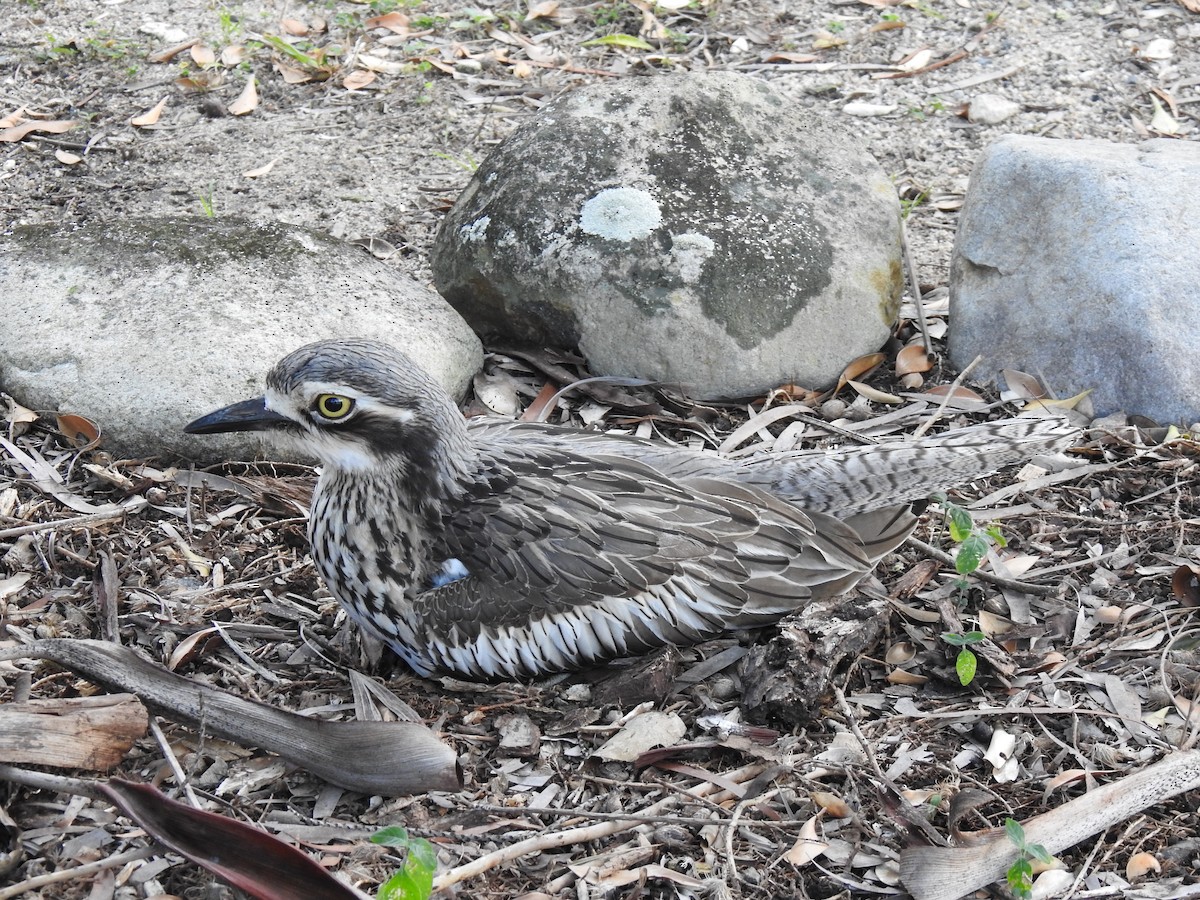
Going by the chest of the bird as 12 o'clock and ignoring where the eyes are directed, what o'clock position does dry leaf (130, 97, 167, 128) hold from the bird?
The dry leaf is roughly at 2 o'clock from the bird.

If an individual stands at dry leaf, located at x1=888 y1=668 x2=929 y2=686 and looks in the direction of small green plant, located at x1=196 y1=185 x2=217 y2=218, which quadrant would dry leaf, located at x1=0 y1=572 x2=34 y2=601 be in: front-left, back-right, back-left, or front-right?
front-left

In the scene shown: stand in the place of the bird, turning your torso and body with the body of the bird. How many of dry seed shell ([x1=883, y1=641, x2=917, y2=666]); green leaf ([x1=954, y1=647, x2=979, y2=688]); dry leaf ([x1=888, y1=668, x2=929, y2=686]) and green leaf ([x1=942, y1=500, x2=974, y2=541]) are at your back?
4

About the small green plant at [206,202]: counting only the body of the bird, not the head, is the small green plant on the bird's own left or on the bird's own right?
on the bird's own right

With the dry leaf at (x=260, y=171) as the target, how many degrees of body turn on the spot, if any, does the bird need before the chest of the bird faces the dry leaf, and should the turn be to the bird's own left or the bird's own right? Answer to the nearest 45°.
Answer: approximately 45° to the bird's own right

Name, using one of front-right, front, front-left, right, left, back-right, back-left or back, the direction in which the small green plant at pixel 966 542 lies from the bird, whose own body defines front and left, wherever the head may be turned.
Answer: back

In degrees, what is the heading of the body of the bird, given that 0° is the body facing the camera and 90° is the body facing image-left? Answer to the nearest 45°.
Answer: approximately 90°

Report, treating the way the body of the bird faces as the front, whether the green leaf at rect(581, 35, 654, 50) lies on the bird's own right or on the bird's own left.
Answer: on the bird's own right

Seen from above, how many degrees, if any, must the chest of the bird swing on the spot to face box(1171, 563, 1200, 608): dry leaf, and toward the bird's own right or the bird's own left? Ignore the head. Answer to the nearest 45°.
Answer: approximately 180°

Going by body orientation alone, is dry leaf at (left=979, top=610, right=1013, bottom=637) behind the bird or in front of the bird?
behind

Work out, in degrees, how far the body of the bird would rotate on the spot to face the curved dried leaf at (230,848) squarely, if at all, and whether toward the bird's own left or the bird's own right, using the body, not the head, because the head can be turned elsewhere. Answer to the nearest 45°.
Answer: approximately 90° to the bird's own left

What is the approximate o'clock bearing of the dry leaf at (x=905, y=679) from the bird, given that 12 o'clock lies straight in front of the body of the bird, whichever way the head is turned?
The dry leaf is roughly at 6 o'clock from the bird.

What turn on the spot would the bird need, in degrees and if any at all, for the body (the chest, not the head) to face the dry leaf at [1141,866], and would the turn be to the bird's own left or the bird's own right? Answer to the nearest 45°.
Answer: approximately 135° to the bird's own left

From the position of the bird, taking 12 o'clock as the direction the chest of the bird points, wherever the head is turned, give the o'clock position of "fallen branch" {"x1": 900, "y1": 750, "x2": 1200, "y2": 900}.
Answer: The fallen branch is roughly at 7 o'clock from the bird.

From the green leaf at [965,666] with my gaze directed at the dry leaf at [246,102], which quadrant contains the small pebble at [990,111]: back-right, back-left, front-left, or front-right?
front-right
